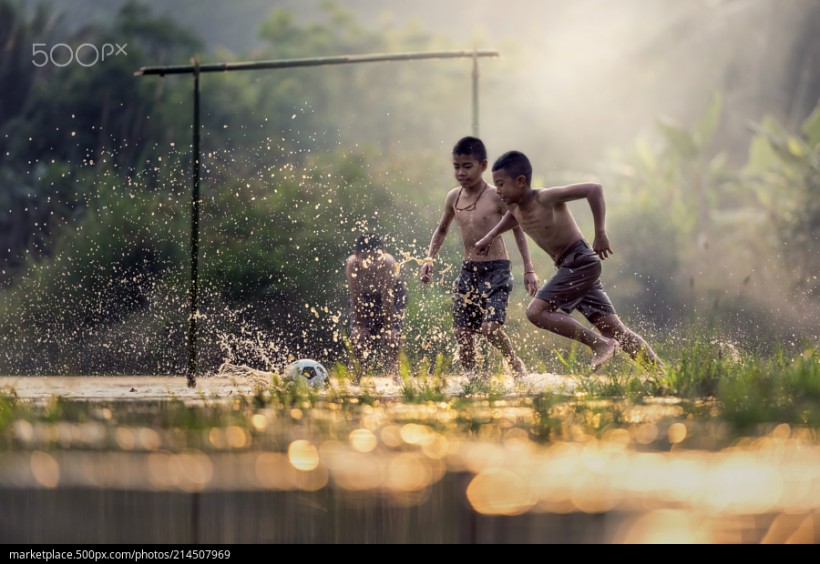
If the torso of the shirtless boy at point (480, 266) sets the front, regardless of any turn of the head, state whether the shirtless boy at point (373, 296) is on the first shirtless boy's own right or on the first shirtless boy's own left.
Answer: on the first shirtless boy's own right

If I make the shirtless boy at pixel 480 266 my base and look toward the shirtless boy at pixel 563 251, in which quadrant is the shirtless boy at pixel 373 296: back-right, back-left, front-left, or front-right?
back-left

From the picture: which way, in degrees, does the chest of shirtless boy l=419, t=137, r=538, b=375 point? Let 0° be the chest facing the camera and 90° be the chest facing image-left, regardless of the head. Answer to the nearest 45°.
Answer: approximately 45°

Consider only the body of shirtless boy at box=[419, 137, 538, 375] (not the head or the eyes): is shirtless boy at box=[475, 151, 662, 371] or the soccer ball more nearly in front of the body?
the soccer ball

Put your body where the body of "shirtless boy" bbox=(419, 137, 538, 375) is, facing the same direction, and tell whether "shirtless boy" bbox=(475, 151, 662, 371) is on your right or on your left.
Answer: on your left

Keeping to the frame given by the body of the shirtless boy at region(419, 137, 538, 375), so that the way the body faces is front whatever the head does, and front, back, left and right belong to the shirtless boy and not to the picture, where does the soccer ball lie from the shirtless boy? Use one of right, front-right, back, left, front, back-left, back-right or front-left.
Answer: front-right

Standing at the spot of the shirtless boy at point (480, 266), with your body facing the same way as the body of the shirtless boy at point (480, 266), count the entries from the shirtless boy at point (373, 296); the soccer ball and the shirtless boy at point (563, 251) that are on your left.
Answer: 1
